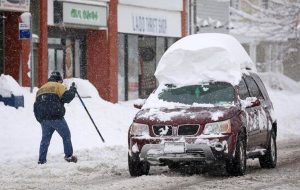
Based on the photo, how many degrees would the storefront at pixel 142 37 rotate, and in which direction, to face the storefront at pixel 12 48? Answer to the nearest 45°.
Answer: approximately 90° to its right

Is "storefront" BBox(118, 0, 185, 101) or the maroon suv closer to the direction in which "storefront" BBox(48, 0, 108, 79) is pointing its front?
the maroon suv

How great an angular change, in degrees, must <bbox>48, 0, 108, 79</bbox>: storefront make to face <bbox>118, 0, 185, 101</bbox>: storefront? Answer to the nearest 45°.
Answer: approximately 90° to its left

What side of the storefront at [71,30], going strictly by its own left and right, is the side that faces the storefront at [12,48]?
right

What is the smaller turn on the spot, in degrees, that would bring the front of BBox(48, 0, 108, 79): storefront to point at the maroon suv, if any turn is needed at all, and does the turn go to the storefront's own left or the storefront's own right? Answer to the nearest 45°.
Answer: approximately 45° to the storefront's own right

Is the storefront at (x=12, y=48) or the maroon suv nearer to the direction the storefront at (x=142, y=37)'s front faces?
the maroon suv

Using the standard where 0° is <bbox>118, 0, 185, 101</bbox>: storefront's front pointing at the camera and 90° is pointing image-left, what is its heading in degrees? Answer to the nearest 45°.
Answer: approximately 315°

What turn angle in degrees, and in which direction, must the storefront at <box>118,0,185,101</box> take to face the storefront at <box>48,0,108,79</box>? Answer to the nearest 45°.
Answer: approximately 90° to its right

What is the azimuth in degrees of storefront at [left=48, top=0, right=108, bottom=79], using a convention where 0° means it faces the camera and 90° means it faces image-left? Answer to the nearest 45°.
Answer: approximately 315°
